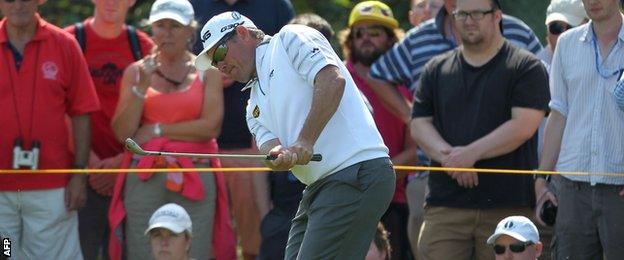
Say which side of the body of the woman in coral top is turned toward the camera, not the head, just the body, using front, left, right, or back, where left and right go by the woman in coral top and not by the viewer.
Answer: front

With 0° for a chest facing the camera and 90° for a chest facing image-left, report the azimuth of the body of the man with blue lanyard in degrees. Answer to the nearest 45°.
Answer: approximately 0°

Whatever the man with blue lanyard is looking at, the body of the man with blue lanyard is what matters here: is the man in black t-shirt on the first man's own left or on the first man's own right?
on the first man's own right

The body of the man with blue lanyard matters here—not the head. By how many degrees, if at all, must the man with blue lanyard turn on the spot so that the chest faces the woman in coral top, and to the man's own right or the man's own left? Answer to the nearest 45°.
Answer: approximately 90° to the man's own right

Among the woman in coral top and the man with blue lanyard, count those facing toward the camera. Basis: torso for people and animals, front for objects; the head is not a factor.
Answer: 2

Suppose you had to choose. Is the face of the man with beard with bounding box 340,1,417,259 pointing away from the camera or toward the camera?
toward the camera

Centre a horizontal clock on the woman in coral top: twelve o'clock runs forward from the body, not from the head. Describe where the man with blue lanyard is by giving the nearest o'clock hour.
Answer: The man with blue lanyard is roughly at 10 o'clock from the woman in coral top.

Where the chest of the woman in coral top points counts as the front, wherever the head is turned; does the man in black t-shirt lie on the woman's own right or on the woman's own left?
on the woman's own left

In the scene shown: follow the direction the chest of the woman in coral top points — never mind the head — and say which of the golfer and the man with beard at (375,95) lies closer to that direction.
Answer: the golfer
